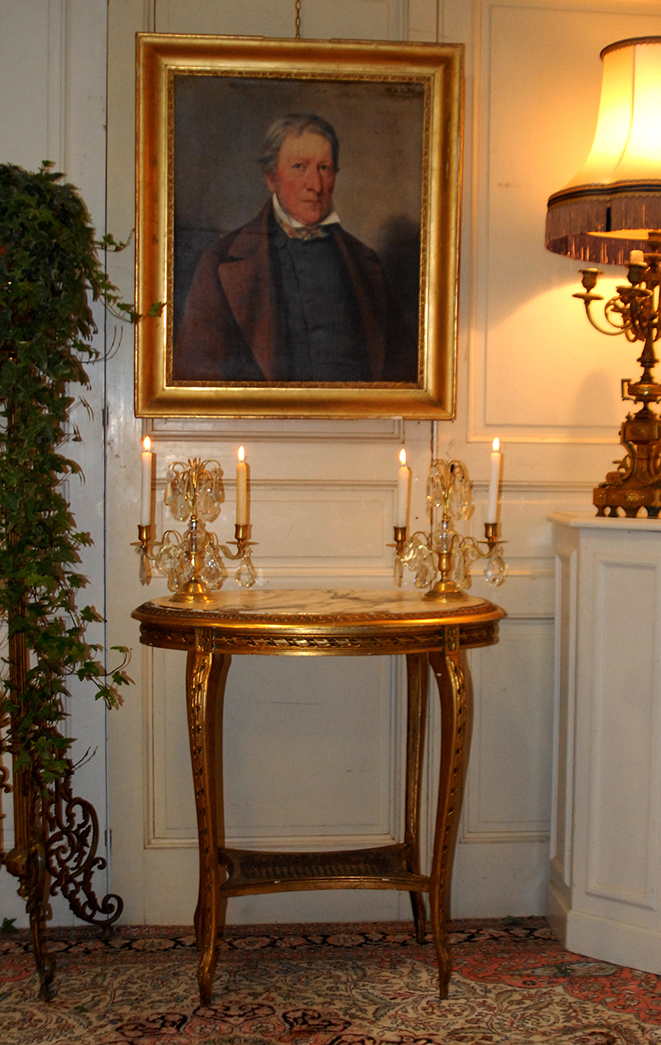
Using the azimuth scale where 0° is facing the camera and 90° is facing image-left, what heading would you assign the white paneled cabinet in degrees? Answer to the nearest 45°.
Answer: approximately 45°

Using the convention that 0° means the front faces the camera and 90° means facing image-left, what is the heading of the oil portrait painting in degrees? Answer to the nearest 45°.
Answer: approximately 0°

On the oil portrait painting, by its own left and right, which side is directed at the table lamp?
left

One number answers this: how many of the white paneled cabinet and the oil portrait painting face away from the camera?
0

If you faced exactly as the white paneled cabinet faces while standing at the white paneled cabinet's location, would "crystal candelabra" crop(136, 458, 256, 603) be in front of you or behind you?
in front
